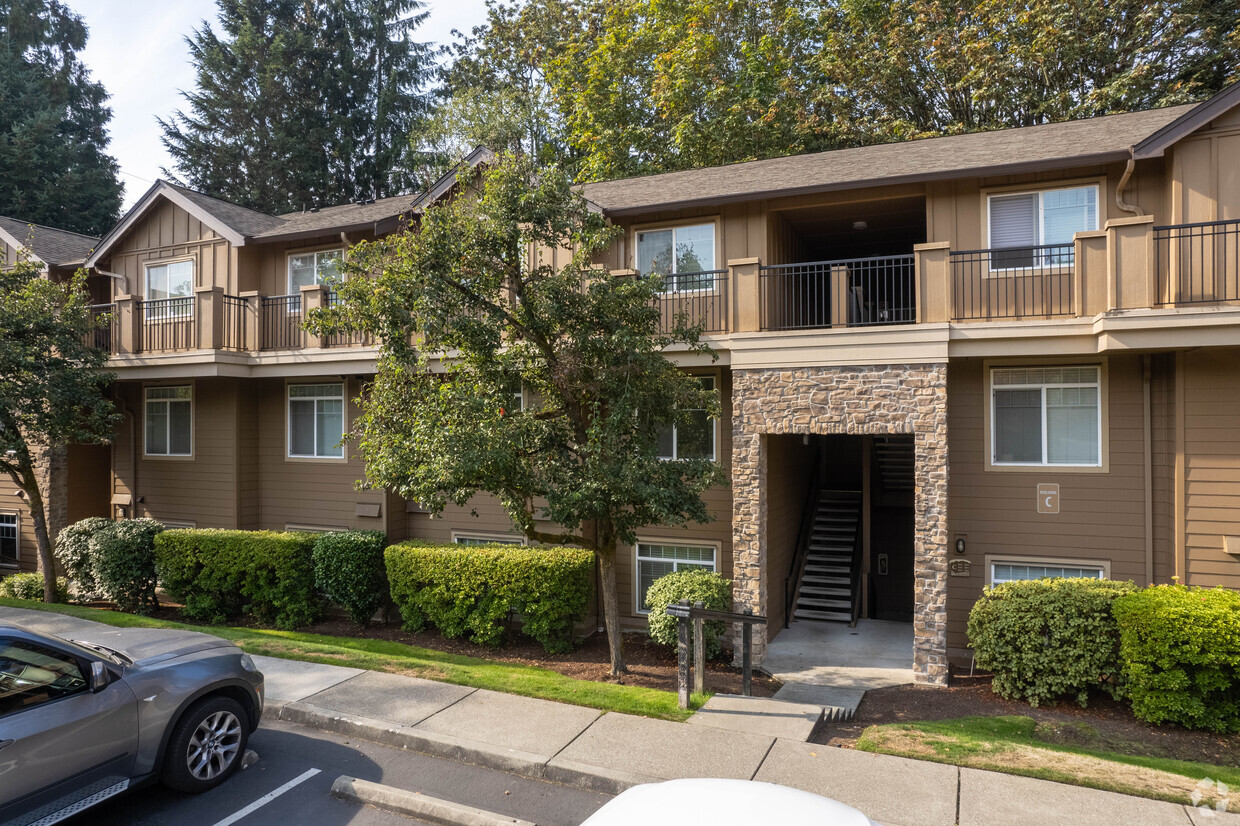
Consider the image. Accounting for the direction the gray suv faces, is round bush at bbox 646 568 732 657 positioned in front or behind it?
in front

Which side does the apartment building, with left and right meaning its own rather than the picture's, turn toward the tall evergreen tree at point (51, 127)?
right

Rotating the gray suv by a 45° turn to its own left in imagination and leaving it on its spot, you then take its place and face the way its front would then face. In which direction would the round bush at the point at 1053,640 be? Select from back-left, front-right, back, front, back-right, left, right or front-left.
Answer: right

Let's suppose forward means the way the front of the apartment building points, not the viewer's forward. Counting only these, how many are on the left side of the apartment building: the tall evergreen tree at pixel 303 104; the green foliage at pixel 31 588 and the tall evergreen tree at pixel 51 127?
0

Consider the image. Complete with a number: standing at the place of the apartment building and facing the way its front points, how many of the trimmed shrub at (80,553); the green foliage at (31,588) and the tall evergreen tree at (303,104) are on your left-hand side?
0

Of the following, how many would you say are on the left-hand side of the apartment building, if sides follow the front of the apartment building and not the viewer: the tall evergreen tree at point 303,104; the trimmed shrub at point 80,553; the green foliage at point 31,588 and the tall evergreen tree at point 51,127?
0

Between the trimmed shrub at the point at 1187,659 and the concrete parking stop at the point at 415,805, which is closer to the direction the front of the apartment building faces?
the concrete parking stop

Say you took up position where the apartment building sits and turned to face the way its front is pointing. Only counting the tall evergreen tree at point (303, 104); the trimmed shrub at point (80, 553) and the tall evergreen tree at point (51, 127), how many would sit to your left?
0

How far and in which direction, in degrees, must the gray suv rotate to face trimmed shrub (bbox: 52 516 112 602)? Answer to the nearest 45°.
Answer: approximately 45° to its left

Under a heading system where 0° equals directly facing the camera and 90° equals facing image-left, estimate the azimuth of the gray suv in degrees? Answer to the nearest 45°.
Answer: approximately 225°

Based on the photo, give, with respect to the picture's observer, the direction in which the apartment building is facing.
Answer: facing the viewer and to the left of the viewer

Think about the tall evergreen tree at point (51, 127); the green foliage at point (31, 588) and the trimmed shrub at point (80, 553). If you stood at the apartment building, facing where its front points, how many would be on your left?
0

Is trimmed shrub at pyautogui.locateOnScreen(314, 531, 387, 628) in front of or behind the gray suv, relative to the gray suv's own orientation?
in front

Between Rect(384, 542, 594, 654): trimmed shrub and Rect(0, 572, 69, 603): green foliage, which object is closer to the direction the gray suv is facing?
the trimmed shrub

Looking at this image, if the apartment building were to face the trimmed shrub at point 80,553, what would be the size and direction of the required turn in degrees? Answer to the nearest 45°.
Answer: approximately 45° to its right
